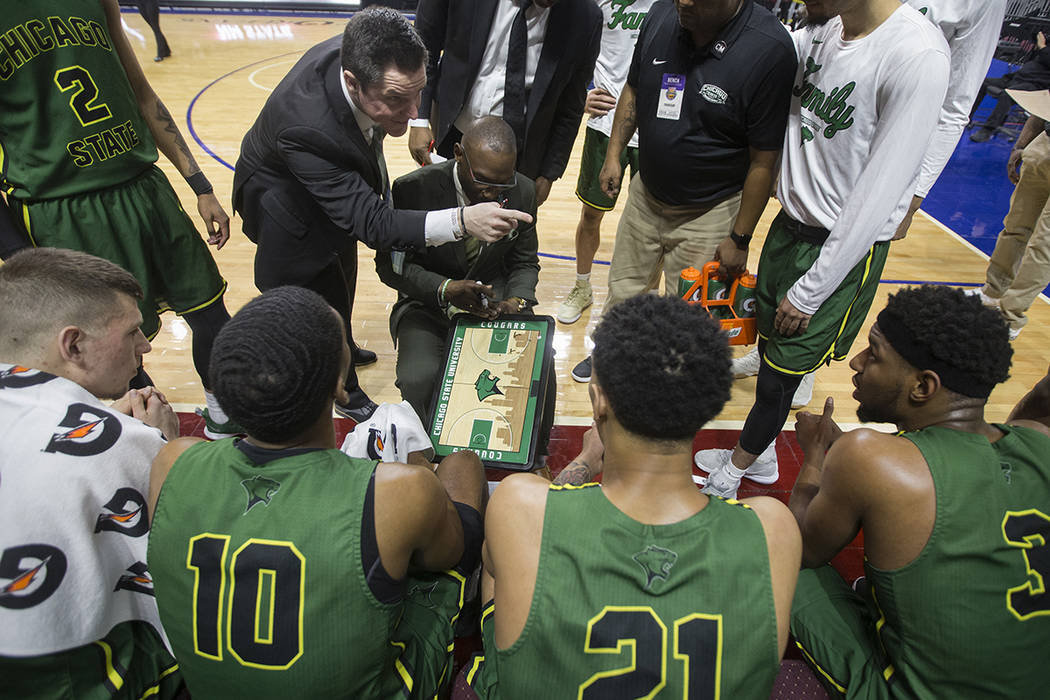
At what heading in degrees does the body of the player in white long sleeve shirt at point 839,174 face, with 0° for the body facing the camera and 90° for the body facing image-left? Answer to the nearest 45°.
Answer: approximately 45°

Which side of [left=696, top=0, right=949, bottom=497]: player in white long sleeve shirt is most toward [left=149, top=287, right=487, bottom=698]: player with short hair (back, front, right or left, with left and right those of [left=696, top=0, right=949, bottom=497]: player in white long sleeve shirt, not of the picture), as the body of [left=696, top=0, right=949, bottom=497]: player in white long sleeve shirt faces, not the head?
front

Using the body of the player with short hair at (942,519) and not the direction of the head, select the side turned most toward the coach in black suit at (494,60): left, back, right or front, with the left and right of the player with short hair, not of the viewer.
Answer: front

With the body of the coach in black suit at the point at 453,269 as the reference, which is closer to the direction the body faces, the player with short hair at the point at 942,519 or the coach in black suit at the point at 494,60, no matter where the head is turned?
the player with short hair

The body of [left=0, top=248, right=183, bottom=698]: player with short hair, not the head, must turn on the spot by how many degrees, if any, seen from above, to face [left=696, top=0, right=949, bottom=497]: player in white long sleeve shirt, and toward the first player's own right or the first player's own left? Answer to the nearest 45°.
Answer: approximately 45° to the first player's own right

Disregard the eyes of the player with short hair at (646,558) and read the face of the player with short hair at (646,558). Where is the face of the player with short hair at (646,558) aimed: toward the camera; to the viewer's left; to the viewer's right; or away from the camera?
away from the camera

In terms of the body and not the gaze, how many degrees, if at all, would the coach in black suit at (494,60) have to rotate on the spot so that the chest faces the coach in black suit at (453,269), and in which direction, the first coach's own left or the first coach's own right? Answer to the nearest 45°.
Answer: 0° — they already face them

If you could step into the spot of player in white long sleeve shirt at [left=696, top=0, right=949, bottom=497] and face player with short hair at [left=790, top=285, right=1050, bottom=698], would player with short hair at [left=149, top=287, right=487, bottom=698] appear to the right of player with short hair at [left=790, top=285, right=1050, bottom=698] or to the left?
right

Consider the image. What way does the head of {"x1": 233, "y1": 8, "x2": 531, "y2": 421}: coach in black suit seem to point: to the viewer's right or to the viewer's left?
to the viewer's right

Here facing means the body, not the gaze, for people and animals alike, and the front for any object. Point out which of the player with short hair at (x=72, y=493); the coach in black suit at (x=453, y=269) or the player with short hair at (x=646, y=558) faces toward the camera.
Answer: the coach in black suit

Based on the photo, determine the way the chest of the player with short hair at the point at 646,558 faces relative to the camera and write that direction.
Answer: away from the camera
